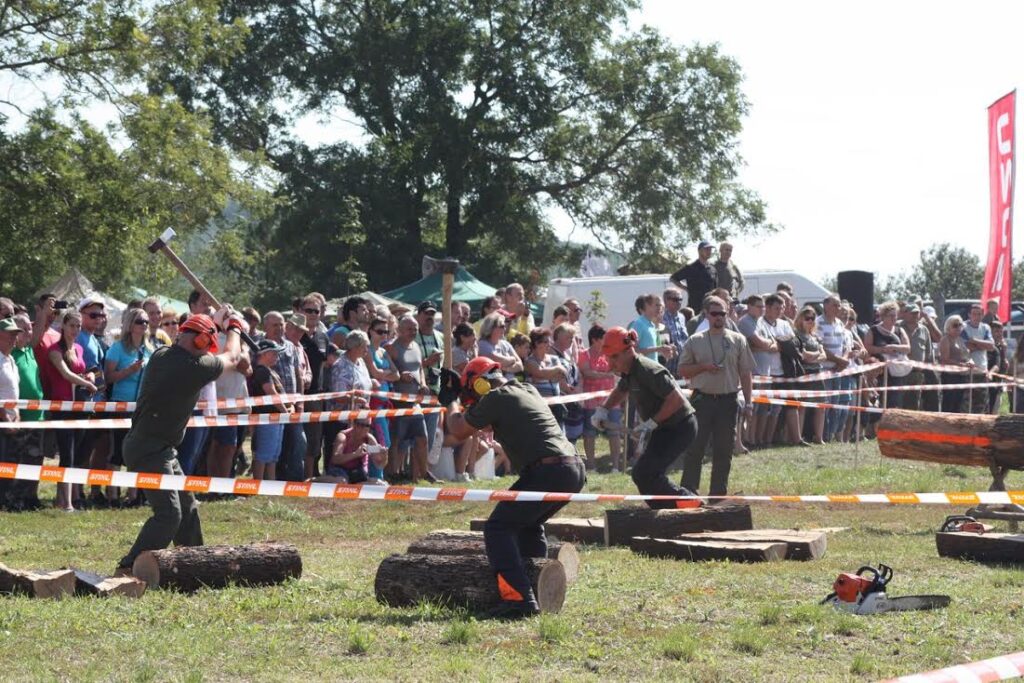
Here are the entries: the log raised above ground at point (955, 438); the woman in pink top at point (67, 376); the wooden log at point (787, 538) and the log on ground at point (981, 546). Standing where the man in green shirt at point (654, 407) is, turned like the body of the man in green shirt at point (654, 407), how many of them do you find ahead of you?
1

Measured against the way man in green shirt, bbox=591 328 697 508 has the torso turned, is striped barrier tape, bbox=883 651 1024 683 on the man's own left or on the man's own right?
on the man's own left

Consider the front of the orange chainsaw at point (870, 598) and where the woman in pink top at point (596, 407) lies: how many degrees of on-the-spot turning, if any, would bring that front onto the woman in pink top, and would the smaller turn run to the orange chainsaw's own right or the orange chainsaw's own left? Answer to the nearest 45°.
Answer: approximately 90° to the orange chainsaw's own left

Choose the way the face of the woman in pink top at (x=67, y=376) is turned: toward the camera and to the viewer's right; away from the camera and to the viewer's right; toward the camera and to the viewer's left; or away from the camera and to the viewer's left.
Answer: toward the camera and to the viewer's right

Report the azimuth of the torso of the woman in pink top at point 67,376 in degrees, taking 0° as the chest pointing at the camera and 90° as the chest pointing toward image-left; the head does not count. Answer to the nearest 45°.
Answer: approximately 315°

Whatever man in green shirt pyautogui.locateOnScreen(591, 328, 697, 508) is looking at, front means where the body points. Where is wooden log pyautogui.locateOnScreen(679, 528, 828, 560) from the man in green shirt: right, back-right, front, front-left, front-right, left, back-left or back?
back-left

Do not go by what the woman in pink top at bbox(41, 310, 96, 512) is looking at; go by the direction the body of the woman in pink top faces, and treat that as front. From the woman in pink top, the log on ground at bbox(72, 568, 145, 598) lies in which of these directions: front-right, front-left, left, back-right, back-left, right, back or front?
front-right

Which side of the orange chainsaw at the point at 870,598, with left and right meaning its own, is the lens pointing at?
right

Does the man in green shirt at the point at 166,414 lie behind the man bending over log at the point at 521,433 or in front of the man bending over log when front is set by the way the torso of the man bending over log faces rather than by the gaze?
in front
